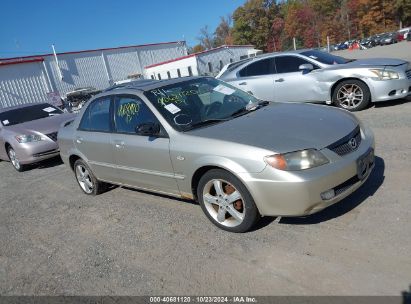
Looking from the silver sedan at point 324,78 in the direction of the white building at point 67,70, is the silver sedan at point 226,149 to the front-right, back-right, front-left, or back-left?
back-left

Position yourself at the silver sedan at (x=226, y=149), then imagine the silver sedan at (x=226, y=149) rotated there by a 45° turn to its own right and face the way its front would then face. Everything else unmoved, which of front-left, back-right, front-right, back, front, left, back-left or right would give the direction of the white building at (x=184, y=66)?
back

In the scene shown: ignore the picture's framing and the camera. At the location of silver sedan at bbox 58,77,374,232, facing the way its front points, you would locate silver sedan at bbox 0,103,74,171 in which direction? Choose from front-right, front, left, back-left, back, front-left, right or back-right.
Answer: back

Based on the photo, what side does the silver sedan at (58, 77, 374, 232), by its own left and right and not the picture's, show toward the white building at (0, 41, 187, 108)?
back

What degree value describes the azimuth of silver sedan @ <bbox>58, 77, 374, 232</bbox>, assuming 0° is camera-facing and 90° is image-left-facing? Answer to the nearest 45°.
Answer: approximately 315°

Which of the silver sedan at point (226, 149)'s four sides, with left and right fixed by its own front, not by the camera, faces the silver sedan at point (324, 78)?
left
